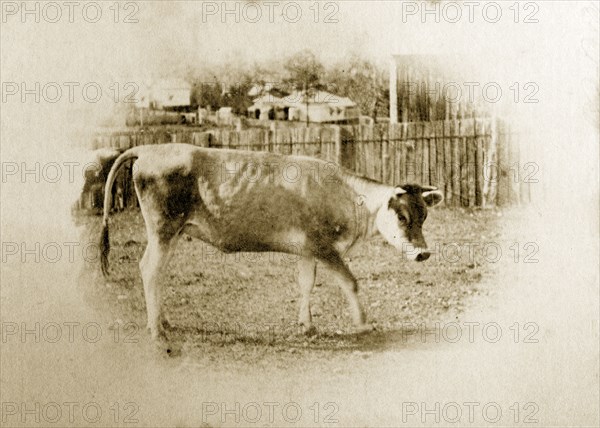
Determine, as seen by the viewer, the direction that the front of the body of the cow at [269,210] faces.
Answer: to the viewer's right
